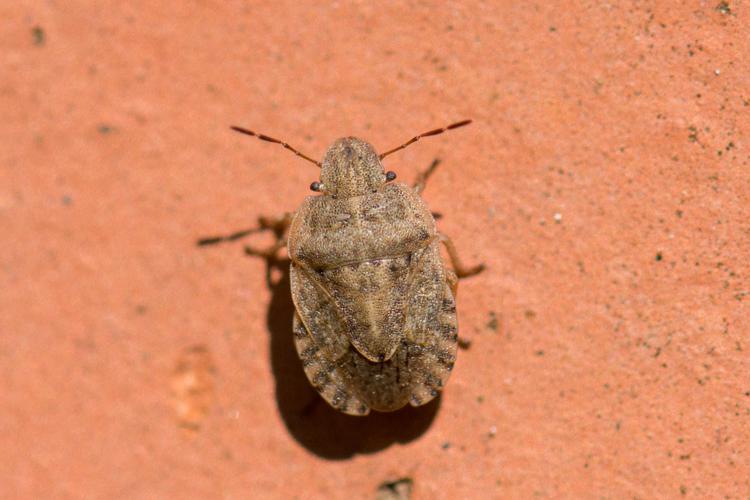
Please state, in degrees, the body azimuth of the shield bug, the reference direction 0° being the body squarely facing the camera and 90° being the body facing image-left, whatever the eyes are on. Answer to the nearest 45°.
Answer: approximately 180°
